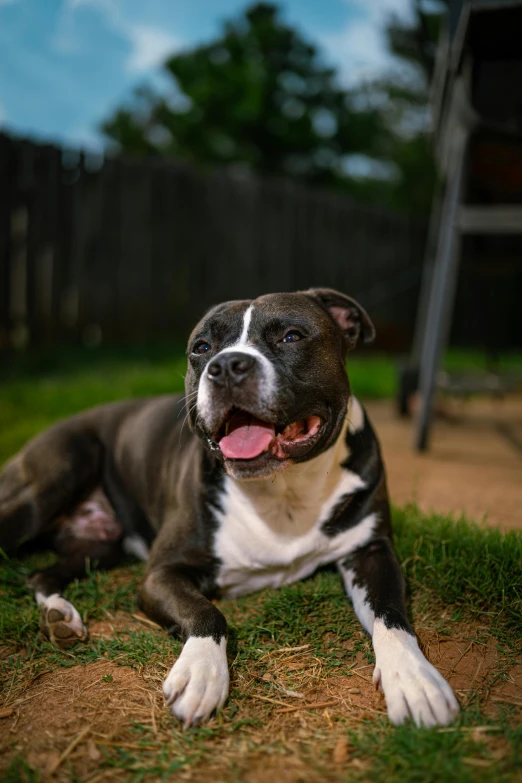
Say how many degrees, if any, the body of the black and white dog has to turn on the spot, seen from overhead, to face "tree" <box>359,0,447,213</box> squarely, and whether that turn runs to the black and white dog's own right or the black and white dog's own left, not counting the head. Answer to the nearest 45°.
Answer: approximately 135° to the black and white dog's own left

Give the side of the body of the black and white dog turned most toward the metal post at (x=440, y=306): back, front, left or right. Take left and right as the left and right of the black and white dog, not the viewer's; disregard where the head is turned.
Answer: left

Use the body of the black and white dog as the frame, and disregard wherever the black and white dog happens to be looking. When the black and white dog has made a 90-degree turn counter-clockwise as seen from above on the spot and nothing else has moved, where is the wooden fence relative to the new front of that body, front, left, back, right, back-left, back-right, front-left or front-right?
front-left

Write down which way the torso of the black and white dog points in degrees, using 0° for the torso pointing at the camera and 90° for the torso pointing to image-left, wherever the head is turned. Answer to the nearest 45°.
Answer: approximately 315°

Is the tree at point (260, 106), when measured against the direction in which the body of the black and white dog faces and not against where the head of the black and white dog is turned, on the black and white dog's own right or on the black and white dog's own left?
on the black and white dog's own left
